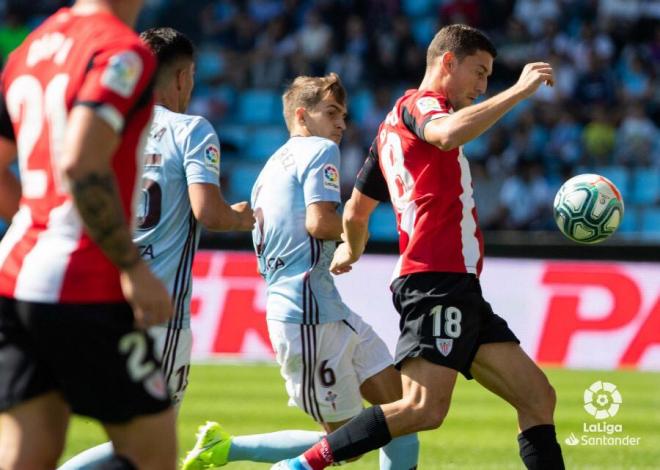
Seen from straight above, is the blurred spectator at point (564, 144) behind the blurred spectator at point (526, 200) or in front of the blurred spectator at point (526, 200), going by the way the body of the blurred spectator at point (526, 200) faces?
behind

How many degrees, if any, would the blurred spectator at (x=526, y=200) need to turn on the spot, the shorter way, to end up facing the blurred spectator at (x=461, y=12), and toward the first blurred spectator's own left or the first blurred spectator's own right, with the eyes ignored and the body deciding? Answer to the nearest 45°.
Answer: approximately 135° to the first blurred spectator's own right

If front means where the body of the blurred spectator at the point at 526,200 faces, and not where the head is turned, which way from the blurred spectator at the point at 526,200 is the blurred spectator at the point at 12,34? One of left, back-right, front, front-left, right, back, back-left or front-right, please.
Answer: right

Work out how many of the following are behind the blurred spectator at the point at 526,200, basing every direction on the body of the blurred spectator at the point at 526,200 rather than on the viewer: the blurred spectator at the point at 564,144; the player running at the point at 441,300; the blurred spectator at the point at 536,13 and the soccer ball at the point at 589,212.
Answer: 2

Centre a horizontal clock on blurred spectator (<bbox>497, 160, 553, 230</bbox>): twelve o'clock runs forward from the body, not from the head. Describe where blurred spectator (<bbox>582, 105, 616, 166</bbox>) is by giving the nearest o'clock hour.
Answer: blurred spectator (<bbox>582, 105, 616, 166</bbox>) is roughly at 7 o'clock from blurred spectator (<bbox>497, 160, 553, 230</bbox>).

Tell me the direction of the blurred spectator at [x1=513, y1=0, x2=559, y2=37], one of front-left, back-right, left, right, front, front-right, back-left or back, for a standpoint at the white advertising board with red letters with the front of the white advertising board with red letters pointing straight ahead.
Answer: back

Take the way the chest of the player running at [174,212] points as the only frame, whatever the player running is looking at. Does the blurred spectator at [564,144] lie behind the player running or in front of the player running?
in front

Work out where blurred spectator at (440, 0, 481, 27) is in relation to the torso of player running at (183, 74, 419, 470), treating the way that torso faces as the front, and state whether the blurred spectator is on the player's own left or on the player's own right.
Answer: on the player's own left

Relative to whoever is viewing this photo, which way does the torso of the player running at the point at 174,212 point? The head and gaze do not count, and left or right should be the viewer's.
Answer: facing away from the viewer and to the right of the viewer

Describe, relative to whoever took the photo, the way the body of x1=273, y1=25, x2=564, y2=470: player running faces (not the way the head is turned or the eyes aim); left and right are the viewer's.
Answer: facing to the right of the viewer

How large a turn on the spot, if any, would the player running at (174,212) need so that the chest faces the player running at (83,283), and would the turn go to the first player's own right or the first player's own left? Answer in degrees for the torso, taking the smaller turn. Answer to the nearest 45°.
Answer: approximately 135° to the first player's own right

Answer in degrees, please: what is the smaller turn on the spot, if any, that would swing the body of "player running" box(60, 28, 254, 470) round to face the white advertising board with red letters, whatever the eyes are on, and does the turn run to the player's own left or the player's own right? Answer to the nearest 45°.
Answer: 0° — they already face it

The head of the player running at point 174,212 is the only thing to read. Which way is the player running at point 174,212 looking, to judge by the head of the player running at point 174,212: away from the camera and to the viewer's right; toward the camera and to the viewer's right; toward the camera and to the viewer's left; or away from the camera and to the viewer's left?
away from the camera and to the viewer's right

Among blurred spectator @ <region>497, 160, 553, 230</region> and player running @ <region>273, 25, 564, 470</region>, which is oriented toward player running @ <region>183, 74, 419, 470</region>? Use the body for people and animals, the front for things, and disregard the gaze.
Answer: the blurred spectator

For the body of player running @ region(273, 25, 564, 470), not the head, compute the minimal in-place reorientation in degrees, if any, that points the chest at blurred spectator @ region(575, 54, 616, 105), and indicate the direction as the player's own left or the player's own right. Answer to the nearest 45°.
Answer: approximately 90° to the player's own left

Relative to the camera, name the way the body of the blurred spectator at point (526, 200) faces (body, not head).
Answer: toward the camera

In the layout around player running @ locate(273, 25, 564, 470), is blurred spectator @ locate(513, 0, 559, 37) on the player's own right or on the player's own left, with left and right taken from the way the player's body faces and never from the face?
on the player's own left

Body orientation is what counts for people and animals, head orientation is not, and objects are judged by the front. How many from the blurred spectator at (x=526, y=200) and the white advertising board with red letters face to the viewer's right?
0
